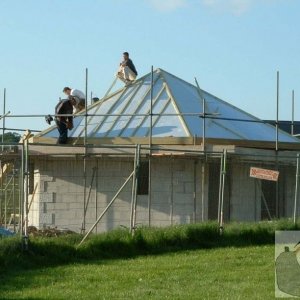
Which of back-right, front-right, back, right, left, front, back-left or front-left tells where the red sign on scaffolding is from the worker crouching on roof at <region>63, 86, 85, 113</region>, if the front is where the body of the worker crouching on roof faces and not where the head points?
back-left

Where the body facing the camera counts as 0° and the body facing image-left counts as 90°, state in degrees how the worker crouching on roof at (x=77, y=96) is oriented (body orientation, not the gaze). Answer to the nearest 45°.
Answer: approximately 90°

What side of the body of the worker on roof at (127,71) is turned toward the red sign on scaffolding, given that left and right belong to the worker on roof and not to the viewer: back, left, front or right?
left

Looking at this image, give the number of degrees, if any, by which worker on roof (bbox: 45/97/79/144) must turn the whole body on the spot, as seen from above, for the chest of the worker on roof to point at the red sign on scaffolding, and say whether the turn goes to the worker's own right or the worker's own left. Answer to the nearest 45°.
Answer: approximately 45° to the worker's own right

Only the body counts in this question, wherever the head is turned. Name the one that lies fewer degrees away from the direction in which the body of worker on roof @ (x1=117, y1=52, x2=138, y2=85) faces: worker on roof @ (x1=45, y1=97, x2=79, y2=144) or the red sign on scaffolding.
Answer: the worker on roof

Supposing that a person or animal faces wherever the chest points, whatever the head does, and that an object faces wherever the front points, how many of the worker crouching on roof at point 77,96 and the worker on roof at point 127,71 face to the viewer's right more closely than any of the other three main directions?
0

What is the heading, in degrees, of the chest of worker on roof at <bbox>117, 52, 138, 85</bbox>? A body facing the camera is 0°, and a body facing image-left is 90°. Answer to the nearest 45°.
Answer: approximately 45°

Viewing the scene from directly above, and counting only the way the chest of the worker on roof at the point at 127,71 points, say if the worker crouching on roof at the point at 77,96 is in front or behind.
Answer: in front

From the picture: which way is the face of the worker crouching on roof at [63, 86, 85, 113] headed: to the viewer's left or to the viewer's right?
to the viewer's left

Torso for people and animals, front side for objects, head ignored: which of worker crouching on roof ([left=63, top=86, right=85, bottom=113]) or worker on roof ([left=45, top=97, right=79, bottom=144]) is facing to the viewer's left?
the worker crouching on roof

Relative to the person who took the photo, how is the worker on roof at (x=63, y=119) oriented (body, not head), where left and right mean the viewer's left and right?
facing to the right of the viewer
